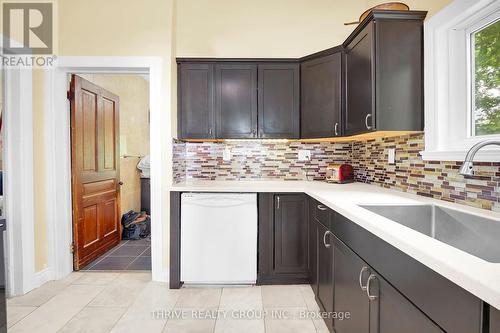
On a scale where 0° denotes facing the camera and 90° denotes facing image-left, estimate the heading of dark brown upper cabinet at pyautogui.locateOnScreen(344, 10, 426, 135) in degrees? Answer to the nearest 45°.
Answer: approximately 90°

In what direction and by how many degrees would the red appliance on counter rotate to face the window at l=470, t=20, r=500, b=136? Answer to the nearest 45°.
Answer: approximately 90° to its left

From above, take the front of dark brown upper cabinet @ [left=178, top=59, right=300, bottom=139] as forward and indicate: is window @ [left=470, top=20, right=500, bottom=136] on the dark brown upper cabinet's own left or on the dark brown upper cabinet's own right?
on the dark brown upper cabinet's own left

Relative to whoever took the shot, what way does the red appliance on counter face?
facing the viewer and to the left of the viewer

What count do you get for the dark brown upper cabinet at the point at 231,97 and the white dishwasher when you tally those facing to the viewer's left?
0

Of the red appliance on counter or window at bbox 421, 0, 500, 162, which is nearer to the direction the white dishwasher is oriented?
the window

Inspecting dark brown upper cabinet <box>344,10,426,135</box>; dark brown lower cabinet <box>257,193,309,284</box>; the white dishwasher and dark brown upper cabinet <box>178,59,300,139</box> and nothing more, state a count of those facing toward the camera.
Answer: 3

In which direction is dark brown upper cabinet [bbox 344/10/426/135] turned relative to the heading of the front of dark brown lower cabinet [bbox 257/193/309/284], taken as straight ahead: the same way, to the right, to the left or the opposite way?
to the right

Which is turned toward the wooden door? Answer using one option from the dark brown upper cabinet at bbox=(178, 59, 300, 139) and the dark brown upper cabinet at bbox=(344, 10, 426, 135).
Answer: the dark brown upper cabinet at bbox=(344, 10, 426, 135)

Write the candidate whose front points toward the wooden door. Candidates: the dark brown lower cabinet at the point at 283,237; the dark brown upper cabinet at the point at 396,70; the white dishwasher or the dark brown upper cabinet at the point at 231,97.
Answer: the dark brown upper cabinet at the point at 396,70

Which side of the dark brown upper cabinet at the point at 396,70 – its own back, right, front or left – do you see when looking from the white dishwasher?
front

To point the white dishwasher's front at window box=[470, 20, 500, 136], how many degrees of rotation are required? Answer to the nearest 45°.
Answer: approximately 45° to its left

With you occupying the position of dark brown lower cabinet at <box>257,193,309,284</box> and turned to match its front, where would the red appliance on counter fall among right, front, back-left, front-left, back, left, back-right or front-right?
back-left
